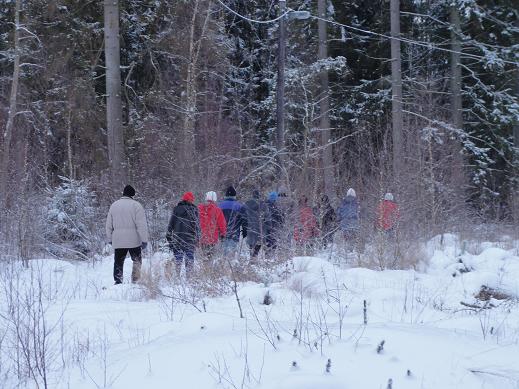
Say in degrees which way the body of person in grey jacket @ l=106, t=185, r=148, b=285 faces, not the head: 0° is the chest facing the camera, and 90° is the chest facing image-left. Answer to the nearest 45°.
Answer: approximately 180°

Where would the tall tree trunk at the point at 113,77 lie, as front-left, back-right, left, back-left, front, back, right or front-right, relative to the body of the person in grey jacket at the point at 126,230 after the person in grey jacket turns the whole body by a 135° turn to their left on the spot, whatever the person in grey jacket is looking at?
back-right

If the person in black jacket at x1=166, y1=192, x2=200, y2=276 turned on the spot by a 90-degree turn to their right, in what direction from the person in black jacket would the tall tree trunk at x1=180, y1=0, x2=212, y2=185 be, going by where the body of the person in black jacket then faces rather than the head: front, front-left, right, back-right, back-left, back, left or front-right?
back-left

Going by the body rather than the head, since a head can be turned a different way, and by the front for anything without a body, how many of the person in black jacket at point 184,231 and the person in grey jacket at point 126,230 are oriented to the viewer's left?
0

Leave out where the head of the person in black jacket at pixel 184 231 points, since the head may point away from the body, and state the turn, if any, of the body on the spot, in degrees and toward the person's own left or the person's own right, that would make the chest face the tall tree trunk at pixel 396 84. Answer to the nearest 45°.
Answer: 0° — they already face it

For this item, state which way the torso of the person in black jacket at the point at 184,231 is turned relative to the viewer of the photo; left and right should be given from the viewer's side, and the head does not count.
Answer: facing away from the viewer and to the right of the viewer

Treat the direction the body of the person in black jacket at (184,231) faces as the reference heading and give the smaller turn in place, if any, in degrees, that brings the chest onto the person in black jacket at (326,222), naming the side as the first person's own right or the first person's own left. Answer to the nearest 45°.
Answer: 0° — they already face them

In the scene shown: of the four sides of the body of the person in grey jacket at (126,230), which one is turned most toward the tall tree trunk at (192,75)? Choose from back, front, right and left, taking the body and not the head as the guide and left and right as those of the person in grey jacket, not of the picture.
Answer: front

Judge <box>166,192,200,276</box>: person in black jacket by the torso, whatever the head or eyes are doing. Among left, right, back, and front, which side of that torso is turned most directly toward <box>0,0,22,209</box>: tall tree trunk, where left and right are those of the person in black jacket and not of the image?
left

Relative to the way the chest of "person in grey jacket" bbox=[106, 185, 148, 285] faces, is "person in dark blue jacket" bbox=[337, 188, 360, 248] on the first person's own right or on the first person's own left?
on the first person's own right

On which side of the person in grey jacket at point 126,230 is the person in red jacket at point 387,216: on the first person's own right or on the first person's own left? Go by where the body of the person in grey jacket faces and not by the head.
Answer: on the first person's own right
